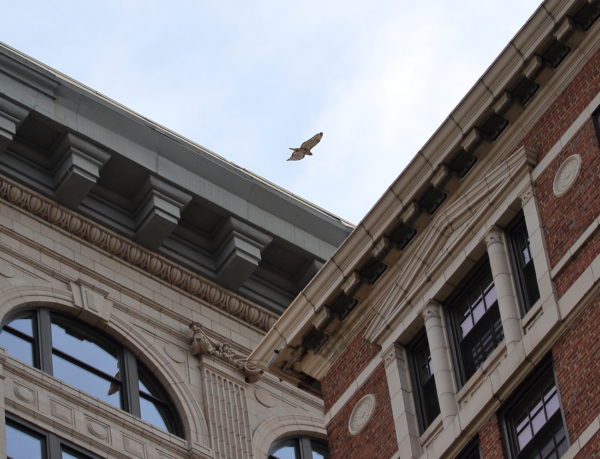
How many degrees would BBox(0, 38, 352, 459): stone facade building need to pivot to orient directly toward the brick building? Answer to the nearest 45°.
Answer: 0° — it already faces it

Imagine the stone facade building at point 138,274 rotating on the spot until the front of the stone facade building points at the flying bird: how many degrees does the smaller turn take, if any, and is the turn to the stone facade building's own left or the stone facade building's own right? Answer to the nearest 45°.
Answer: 0° — it already faces it

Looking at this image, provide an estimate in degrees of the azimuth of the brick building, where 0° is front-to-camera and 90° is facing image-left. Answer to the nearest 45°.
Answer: approximately 45°
